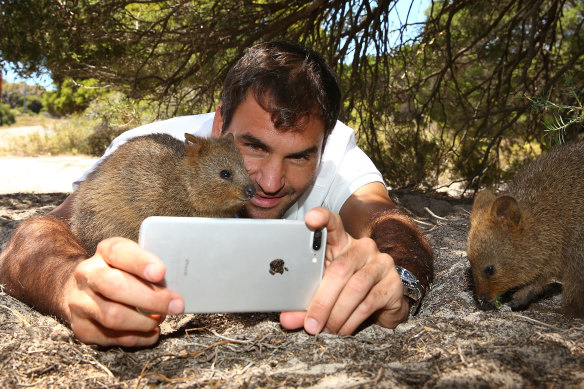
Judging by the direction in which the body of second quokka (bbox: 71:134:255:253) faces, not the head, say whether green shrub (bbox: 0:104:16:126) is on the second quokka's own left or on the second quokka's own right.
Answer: on the second quokka's own left

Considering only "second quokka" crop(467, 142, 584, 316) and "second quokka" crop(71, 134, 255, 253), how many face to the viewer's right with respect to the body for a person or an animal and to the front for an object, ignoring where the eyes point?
1

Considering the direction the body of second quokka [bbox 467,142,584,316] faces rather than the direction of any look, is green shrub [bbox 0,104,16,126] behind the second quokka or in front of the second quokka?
in front

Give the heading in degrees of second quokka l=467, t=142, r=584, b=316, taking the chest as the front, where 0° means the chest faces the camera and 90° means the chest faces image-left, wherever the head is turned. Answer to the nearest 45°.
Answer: approximately 90°

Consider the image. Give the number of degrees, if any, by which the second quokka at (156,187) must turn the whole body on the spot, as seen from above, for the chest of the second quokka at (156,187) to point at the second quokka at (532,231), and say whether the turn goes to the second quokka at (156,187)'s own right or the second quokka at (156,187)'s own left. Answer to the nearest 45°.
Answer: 0° — it already faces it

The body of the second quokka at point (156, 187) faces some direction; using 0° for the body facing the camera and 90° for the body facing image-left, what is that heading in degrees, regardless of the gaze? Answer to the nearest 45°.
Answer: approximately 270°
